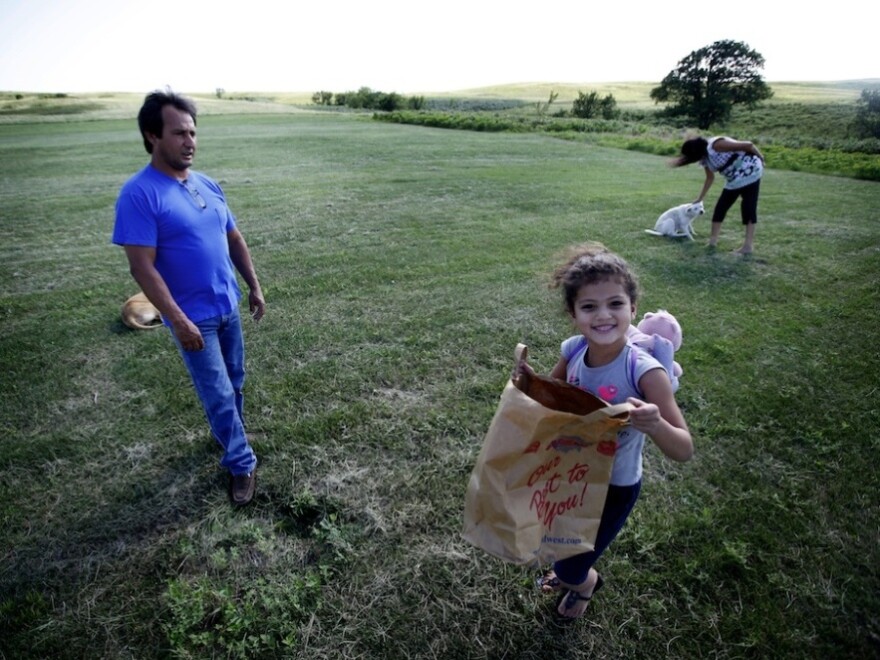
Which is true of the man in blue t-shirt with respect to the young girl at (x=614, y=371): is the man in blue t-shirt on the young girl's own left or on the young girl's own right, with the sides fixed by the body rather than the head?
on the young girl's own right

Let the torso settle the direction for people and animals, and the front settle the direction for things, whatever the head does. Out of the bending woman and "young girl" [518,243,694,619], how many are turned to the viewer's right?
0

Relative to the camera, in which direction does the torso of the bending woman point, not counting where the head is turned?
to the viewer's left

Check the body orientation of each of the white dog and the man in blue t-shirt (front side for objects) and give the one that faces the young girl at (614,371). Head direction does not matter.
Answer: the man in blue t-shirt

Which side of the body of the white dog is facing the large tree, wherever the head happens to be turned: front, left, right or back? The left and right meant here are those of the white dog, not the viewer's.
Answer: left

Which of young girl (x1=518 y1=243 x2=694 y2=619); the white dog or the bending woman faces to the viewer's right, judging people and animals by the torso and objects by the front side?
the white dog

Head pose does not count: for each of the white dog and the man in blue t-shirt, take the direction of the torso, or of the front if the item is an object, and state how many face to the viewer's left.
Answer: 0

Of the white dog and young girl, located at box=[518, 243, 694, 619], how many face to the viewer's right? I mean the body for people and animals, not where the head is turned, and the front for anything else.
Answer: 1

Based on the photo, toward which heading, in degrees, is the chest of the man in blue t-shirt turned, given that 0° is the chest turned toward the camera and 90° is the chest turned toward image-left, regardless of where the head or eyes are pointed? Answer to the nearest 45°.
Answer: approximately 315°

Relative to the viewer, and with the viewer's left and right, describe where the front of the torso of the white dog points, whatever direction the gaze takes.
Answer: facing to the right of the viewer

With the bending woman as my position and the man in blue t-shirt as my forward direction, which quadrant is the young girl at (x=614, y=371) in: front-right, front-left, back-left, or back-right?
front-left

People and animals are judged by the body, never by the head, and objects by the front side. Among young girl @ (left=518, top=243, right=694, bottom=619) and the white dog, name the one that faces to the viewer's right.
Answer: the white dog
